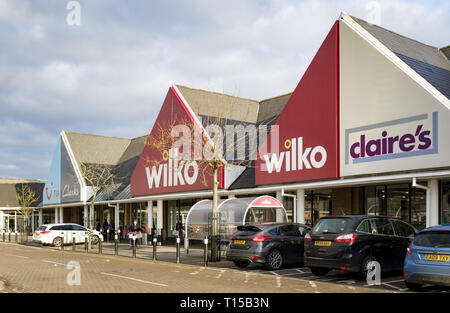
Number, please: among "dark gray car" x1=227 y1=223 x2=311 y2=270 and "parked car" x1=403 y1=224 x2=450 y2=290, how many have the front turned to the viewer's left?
0

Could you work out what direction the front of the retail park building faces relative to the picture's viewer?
facing the viewer and to the left of the viewer

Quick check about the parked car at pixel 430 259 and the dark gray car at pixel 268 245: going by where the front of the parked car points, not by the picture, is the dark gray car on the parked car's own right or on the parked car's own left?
on the parked car's own left

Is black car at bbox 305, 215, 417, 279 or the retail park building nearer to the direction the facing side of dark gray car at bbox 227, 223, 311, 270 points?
the retail park building

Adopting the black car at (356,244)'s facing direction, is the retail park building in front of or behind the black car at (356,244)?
in front

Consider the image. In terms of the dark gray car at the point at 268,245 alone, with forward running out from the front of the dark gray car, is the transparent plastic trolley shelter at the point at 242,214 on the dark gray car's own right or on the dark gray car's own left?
on the dark gray car's own left

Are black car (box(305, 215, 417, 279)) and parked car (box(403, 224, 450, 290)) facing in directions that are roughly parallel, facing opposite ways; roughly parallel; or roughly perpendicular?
roughly parallel

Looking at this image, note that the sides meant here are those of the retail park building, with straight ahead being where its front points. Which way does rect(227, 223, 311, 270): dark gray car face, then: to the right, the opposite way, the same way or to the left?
the opposite way

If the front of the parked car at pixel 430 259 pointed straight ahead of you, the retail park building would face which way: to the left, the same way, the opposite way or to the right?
the opposite way

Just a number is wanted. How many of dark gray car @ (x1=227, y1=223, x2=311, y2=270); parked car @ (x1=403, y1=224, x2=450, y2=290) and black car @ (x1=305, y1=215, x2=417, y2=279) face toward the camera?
0
